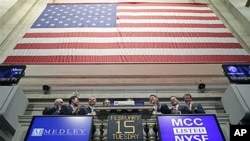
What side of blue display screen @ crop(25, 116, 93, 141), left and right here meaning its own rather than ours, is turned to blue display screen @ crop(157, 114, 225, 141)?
left

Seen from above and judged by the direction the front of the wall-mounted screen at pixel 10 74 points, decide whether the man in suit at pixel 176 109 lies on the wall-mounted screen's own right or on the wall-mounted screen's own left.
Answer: on the wall-mounted screen's own left

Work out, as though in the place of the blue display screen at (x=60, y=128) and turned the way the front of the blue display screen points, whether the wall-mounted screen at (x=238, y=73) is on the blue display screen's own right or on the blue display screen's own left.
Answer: on the blue display screen's own left

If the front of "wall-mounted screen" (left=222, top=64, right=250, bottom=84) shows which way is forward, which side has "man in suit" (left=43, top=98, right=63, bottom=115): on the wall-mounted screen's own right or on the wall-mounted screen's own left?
on the wall-mounted screen's own right

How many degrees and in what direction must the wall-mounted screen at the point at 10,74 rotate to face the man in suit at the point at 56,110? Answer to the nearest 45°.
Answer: approximately 45° to its left

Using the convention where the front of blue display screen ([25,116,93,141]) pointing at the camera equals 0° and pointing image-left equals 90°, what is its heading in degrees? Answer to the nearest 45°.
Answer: approximately 0°

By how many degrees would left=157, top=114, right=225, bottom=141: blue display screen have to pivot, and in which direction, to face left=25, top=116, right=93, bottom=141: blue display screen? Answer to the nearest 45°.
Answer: approximately 90° to its right

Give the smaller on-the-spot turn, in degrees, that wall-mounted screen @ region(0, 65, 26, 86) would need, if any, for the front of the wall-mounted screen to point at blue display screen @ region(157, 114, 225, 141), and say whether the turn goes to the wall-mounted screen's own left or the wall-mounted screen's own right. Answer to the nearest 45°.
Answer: approximately 45° to the wall-mounted screen's own left

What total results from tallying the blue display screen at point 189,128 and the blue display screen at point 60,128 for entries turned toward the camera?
2

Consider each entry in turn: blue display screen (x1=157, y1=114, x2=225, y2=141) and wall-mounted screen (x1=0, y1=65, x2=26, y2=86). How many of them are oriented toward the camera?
2

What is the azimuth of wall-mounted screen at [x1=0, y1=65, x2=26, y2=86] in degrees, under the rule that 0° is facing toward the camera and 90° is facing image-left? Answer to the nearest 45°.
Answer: approximately 0°
